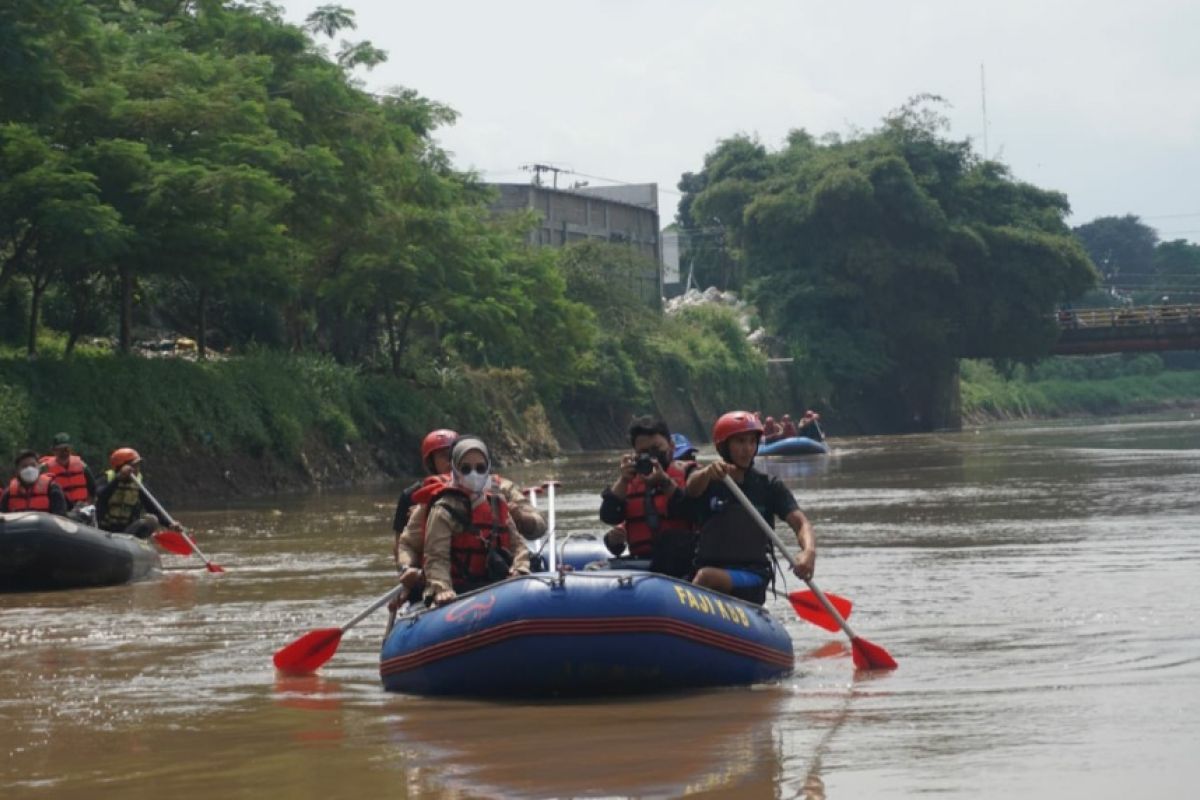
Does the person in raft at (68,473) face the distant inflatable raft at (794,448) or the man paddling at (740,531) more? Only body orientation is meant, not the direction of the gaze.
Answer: the man paddling

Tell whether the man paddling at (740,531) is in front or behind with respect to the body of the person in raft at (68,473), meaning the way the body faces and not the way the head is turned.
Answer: in front

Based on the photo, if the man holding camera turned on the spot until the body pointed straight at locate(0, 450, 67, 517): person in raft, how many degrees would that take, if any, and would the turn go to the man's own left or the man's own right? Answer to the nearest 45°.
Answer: approximately 135° to the man's own right

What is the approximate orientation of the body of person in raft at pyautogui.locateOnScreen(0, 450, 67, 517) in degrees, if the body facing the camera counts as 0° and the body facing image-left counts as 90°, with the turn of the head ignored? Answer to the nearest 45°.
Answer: approximately 0°

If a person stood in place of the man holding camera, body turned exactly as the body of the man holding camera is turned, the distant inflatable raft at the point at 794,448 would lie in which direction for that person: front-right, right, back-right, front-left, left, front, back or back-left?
back

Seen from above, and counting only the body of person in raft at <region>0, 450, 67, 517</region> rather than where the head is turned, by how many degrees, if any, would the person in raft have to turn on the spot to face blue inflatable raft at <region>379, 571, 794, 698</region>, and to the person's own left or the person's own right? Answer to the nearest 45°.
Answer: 0° — they already face it

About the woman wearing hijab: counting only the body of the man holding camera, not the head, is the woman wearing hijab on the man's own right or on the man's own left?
on the man's own right

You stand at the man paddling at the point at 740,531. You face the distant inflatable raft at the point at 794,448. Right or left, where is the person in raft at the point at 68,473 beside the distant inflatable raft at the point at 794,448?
left

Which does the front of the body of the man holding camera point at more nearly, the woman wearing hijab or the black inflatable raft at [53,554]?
the woman wearing hijab

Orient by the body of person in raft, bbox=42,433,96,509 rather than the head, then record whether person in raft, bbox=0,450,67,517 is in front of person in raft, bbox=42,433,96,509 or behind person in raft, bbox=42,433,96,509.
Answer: in front
